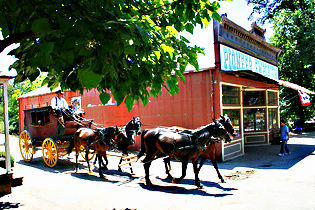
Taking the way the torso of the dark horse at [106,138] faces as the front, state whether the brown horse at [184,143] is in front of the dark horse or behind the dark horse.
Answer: in front

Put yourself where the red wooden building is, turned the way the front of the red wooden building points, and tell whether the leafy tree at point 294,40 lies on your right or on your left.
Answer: on your left

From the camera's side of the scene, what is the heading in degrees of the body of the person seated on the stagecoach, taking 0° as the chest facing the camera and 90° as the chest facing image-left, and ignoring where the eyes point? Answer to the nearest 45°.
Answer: approximately 315°

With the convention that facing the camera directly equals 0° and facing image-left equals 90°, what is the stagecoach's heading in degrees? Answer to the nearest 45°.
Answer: approximately 315°

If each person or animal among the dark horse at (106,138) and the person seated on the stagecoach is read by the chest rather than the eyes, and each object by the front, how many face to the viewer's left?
0

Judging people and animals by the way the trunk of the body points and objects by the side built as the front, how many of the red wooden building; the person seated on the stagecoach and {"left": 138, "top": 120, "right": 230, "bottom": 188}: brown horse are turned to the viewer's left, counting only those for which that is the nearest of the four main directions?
0

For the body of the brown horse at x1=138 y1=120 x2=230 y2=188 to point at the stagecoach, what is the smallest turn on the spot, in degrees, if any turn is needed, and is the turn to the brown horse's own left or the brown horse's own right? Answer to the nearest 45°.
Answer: approximately 135° to the brown horse's own left

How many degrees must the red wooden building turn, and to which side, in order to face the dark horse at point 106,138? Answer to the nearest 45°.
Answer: approximately 90° to its right

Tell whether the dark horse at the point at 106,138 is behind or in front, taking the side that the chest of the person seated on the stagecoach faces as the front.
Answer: in front

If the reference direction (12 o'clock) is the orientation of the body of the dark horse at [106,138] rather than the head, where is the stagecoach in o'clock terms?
The stagecoach is roughly at 6 o'clock from the dark horse.

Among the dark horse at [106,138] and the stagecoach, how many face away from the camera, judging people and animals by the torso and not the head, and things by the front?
0

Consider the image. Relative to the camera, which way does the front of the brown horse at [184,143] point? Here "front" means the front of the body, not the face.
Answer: to the viewer's right
